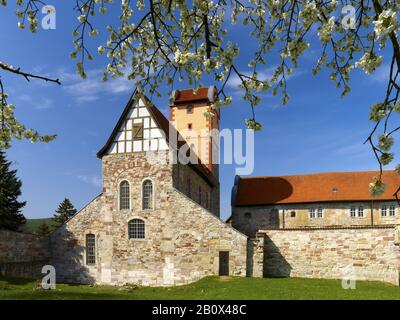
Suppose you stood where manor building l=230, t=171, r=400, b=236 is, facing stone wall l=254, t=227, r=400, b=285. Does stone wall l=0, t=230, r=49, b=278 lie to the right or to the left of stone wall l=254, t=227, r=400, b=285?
right

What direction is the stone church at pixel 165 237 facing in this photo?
toward the camera

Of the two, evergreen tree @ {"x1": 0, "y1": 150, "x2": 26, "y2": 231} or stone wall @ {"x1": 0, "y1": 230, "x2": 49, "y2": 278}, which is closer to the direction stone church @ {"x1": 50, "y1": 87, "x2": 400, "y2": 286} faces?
the stone wall

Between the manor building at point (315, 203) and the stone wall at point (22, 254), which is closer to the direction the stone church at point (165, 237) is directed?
the stone wall

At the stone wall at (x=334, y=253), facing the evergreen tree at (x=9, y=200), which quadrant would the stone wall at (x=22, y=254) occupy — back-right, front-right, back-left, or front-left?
front-left

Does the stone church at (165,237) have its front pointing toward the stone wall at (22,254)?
no
